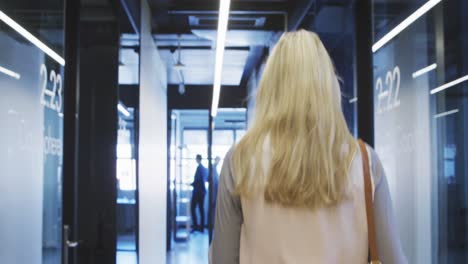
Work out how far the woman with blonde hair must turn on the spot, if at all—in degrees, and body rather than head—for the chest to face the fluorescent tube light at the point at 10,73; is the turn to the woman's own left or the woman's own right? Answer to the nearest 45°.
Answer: approximately 45° to the woman's own left

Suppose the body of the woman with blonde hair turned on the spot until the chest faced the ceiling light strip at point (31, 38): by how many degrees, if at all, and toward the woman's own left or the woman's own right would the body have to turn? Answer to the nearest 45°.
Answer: approximately 45° to the woman's own left

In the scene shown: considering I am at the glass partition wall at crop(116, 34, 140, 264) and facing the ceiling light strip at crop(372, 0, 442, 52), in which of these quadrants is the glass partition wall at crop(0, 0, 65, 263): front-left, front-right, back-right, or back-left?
front-right

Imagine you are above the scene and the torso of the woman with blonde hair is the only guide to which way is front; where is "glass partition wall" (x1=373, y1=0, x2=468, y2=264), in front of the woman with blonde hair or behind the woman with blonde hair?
in front

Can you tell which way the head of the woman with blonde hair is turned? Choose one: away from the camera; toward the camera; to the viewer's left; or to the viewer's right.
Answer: away from the camera

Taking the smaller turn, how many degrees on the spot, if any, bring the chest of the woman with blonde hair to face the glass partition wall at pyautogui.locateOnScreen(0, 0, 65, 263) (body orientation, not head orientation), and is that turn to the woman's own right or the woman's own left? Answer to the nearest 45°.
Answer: approximately 45° to the woman's own left

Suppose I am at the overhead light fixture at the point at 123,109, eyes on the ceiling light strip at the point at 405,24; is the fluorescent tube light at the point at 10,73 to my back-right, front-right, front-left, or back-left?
front-right

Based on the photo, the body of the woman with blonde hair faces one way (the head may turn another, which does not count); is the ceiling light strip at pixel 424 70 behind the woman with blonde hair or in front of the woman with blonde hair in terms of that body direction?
in front

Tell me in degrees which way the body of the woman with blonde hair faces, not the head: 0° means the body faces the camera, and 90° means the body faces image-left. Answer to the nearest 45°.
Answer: approximately 180°

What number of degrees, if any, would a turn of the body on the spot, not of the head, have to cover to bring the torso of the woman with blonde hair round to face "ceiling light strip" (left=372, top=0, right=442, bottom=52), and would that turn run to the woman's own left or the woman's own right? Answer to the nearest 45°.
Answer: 0° — they already face it

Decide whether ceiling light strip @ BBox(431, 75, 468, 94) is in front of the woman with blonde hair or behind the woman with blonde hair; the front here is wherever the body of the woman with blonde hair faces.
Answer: in front
